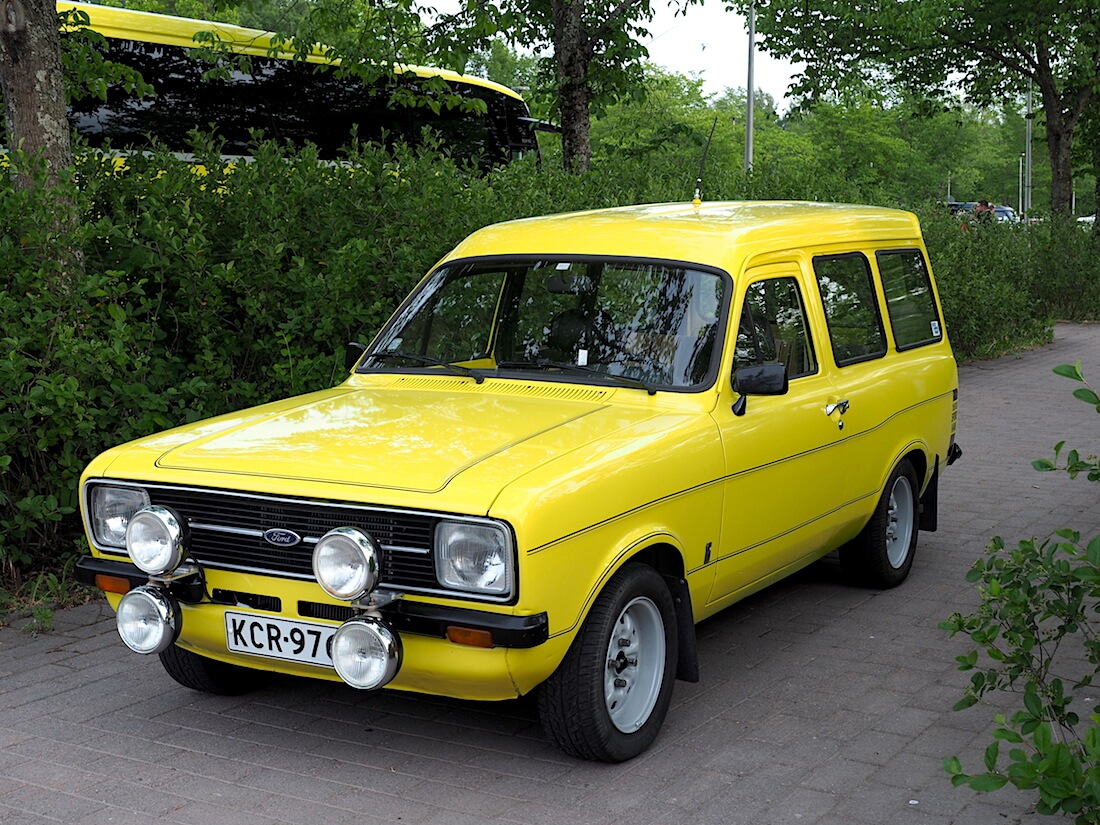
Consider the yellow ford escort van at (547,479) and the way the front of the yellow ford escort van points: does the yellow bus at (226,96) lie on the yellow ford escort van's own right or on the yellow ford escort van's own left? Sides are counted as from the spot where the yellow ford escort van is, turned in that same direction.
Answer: on the yellow ford escort van's own right

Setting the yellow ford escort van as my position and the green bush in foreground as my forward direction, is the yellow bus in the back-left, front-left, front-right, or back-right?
back-left

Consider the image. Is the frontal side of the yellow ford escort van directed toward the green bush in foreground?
no

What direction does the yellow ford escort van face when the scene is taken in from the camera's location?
facing the viewer and to the left of the viewer

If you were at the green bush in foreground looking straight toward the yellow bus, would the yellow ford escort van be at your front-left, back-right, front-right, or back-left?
front-left

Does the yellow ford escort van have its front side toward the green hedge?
no
